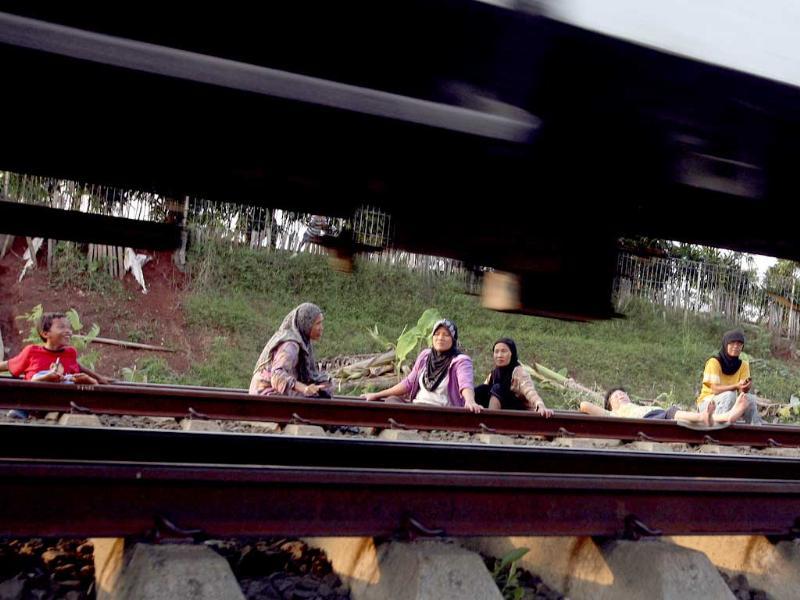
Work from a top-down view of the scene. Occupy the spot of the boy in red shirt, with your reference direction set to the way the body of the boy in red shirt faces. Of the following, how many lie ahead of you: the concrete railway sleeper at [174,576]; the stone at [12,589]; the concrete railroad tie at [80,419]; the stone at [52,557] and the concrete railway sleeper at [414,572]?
5

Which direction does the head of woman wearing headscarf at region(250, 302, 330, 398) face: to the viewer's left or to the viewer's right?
to the viewer's right

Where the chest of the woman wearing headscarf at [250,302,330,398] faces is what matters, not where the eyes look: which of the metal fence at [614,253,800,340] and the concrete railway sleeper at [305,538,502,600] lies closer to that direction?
the metal fence

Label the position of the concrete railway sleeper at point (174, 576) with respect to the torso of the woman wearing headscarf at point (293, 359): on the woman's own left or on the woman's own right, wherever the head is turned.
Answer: on the woman's own right

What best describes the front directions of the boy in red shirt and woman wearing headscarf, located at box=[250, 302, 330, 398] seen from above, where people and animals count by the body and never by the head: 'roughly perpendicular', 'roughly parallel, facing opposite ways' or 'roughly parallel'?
roughly perpendicular

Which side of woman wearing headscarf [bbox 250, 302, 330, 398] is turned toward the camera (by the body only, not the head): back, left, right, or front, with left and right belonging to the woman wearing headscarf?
right

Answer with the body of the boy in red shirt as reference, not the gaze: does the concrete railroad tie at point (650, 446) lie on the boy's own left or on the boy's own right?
on the boy's own left

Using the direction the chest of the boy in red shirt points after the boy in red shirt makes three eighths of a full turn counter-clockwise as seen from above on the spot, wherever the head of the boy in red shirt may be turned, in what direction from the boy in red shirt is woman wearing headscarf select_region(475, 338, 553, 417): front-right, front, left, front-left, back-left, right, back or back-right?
front-right

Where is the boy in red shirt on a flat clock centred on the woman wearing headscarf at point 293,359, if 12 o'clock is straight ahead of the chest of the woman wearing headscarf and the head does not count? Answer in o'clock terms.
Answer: The boy in red shirt is roughly at 6 o'clock from the woman wearing headscarf.

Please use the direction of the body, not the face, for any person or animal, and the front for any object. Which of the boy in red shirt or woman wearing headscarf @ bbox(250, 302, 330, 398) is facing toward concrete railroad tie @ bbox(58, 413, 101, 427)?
the boy in red shirt

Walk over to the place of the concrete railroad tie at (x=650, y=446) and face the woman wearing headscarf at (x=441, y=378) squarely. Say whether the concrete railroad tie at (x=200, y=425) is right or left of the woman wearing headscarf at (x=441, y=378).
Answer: left

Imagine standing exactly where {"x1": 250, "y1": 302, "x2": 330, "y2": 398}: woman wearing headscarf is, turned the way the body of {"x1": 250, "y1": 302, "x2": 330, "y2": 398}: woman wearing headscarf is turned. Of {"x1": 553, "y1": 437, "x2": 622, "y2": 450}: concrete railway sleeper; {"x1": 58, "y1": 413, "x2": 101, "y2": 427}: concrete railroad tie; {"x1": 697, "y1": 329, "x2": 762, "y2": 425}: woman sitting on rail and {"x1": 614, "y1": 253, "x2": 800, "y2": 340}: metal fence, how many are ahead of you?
3

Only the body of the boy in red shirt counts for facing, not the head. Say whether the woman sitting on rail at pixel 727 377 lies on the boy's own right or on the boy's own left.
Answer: on the boy's own left
